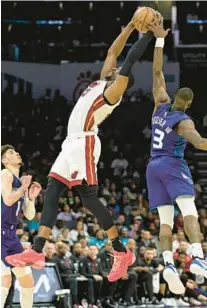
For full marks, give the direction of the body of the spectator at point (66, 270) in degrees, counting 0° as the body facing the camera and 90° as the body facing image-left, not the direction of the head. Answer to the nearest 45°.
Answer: approximately 315°

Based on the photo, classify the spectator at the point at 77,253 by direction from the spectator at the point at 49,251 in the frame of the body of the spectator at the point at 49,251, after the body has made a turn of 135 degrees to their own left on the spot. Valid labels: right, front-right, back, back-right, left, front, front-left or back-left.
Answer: front

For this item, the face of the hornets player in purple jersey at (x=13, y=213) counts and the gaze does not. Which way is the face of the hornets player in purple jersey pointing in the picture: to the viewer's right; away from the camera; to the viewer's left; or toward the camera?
to the viewer's right

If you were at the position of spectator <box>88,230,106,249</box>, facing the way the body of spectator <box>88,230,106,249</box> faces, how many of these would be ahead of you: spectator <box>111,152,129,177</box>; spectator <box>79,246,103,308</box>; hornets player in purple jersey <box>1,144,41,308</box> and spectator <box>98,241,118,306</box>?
3

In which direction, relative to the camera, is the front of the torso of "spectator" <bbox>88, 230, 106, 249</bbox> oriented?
toward the camera

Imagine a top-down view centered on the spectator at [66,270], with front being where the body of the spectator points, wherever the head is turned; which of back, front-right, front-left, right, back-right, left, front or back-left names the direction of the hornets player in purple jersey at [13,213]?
front-right

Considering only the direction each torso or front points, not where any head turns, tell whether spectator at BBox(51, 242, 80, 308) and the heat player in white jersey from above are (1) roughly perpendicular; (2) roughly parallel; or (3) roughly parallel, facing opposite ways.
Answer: roughly perpendicular

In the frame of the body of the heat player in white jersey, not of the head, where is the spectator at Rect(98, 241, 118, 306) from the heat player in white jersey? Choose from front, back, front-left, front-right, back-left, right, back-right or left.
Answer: back-right

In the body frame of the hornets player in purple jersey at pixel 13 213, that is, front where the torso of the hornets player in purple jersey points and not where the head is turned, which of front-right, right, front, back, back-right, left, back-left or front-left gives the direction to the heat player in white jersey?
front

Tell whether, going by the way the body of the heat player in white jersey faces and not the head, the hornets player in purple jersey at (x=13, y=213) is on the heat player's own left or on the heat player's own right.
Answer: on the heat player's own right

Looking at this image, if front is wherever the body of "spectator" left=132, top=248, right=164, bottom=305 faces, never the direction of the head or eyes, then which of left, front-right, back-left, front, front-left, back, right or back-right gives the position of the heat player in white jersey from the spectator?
front

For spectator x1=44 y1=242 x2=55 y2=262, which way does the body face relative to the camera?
toward the camera
